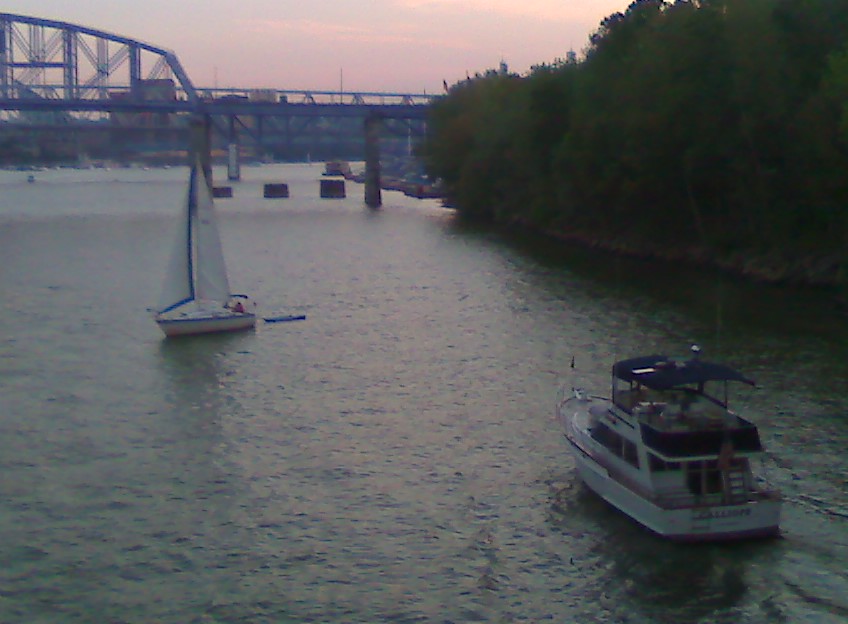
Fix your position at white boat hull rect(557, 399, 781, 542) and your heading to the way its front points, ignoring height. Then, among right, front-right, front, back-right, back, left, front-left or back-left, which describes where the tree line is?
front-right

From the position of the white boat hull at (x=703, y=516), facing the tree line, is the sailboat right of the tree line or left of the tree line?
left

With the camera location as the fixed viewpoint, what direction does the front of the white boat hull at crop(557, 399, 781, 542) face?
facing away from the viewer and to the left of the viewer

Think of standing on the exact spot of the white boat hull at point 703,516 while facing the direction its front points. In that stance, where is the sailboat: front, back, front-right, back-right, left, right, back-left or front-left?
front

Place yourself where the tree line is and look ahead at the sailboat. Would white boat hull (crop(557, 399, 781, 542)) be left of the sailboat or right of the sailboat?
left
